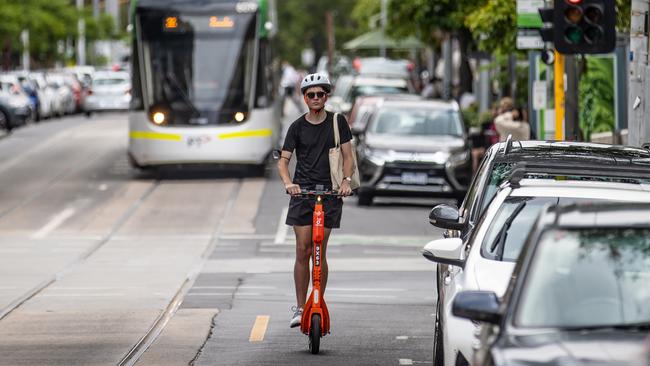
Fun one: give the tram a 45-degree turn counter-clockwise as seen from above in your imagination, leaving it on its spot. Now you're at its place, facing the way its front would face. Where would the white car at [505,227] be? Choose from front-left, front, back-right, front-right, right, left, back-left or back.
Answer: front-right

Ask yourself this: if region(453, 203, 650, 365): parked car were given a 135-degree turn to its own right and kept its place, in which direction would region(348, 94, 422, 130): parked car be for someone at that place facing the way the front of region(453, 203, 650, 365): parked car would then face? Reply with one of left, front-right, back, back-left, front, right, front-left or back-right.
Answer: front-right

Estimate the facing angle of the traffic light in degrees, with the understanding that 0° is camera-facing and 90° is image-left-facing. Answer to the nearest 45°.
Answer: approximately 0°

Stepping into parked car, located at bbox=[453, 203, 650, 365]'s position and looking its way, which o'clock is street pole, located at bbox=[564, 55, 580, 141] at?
The street pole is roughly at 6 o'clock from the parked car.

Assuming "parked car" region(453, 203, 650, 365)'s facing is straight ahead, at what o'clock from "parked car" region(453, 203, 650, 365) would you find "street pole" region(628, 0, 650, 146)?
The street pole is roughly at 6 o'clock from the parked car.

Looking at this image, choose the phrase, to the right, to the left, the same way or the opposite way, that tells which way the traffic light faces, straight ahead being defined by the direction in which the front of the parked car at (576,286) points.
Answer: the same way

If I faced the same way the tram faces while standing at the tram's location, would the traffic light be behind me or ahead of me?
ahead

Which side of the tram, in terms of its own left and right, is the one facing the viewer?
front

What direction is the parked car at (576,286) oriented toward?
toward the camera

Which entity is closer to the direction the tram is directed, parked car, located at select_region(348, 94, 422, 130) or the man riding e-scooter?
the man riding e-scooter

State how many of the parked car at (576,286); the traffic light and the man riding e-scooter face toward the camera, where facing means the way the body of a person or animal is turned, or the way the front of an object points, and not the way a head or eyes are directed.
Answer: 3

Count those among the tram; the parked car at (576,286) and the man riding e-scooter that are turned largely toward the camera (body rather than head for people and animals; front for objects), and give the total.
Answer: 3

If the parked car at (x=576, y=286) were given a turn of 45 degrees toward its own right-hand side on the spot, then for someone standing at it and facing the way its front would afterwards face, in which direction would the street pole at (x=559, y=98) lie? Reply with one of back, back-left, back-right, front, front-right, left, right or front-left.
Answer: back-right

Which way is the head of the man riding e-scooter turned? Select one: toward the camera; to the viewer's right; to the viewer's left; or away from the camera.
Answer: toward the camera

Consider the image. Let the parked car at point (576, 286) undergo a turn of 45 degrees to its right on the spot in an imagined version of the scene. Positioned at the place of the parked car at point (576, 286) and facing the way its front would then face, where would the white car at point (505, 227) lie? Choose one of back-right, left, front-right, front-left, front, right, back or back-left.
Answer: back-right

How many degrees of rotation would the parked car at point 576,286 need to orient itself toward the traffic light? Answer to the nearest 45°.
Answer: approximately 180°

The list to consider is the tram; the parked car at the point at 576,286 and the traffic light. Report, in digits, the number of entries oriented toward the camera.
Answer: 3

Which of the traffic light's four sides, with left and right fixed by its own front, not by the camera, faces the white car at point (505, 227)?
front
